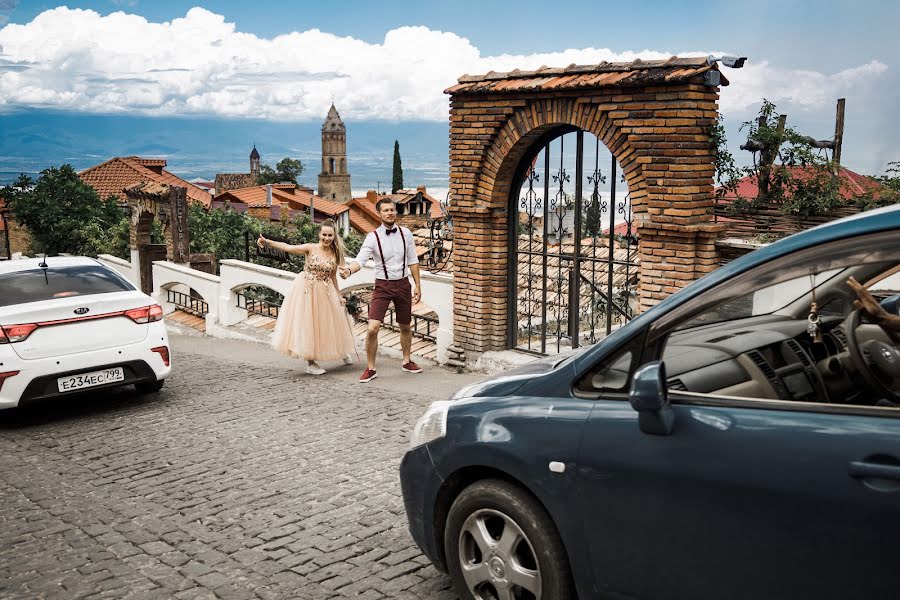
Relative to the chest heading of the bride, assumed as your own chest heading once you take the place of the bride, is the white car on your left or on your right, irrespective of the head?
on your right

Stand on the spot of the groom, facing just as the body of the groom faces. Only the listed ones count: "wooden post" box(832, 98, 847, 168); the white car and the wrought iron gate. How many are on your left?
2

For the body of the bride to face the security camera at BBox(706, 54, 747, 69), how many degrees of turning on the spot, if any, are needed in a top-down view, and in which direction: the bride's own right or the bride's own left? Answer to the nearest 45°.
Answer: approximately 45° to the bride's own left

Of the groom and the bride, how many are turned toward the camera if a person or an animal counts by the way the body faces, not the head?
2

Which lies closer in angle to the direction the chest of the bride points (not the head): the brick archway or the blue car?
the blue car

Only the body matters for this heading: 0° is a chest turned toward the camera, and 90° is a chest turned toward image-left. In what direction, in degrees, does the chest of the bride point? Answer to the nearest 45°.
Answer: approximately 0°

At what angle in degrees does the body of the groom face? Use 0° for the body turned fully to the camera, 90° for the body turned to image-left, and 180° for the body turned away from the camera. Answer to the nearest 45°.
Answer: approximately 0°

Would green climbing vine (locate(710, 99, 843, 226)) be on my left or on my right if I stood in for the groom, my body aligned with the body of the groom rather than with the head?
on my left
